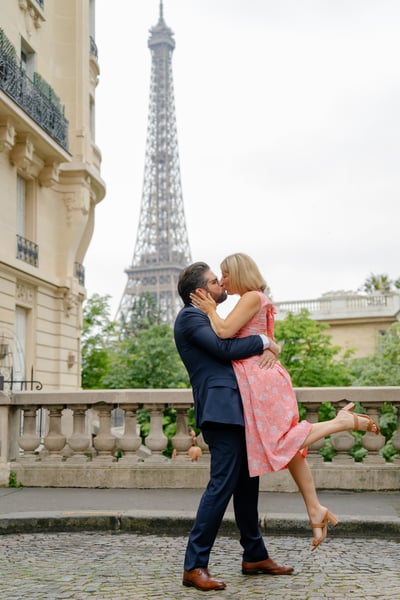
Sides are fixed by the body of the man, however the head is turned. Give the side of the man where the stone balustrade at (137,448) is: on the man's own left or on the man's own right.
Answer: on the man's own left

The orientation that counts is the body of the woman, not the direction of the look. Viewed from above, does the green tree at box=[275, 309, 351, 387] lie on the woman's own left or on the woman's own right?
on the woman's own right

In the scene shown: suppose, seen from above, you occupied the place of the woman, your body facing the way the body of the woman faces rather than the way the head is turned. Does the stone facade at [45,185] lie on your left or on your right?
on your right

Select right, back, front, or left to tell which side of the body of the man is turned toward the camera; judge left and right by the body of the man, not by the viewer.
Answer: right

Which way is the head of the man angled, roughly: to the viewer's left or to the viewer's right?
to the viewer's right

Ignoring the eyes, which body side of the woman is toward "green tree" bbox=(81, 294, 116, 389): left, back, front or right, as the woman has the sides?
right

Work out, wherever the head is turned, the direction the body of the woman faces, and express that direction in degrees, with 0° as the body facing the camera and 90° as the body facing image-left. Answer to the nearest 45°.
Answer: approximately 90°
